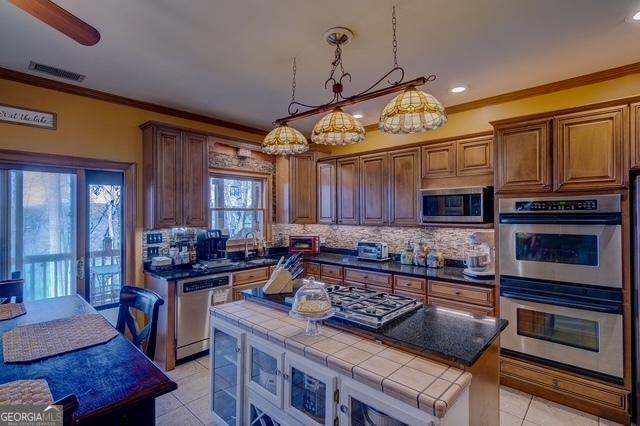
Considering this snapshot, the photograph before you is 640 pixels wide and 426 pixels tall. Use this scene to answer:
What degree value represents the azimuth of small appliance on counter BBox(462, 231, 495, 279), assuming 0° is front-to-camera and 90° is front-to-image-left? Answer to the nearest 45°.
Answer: approximately 45°

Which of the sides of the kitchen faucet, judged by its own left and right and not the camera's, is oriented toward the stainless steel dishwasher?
right

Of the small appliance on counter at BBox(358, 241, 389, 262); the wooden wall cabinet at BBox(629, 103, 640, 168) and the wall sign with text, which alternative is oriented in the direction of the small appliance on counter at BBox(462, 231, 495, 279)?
the wall sign with text

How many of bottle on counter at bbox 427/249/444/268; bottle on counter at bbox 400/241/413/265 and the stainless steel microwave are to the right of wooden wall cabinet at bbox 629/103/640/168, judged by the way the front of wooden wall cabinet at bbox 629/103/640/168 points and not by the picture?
3

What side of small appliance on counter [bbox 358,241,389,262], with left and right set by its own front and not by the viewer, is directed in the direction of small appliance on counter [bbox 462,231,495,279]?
left

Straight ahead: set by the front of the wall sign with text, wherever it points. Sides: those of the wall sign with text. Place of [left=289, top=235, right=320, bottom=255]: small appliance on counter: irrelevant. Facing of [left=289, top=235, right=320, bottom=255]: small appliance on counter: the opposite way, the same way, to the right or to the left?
to the right

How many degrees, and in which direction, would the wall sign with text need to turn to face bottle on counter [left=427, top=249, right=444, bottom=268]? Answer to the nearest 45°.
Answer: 0° — it already faces it

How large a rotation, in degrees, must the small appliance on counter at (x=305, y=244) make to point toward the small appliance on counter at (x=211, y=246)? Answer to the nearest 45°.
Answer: approximately 45° to its right

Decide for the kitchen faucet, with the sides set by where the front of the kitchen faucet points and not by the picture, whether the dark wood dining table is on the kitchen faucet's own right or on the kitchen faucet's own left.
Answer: on the kitchen faucet's own right

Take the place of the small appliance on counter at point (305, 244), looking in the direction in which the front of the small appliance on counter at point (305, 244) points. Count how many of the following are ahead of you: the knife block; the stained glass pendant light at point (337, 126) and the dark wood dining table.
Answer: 3
